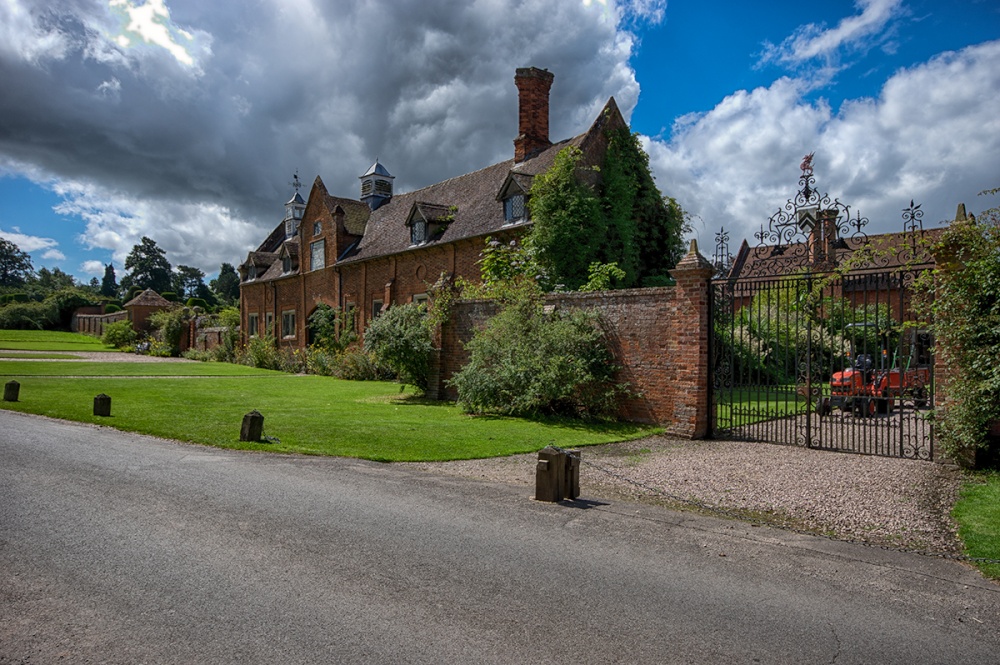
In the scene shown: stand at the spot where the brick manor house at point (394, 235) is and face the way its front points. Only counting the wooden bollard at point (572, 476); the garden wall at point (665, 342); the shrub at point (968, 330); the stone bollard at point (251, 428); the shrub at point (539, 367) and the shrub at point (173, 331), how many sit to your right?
1

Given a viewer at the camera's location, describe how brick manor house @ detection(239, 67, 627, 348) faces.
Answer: facing the viewer and to the left of the viewer

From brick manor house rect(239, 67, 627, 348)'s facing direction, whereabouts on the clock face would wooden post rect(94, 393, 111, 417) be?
The wooden post is roughly at 11 o'clock from the brick manor house.

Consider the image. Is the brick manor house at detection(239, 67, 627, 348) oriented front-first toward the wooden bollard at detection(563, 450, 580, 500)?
no

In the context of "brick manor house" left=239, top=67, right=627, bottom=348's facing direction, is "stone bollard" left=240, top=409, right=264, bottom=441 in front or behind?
in front

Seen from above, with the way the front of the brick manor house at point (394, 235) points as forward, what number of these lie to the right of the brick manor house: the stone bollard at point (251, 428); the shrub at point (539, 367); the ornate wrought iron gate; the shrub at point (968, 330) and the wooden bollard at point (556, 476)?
0

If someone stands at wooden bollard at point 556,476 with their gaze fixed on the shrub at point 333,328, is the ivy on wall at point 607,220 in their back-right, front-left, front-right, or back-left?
front-right

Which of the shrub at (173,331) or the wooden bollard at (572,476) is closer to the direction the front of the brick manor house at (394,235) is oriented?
the wooden bollard

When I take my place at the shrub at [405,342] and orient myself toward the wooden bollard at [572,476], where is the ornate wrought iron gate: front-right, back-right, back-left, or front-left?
front-left

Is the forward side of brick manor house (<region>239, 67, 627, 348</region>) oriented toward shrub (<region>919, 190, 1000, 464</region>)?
no

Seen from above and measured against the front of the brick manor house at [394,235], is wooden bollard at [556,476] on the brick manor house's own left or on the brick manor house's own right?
on the brick manor house's own left

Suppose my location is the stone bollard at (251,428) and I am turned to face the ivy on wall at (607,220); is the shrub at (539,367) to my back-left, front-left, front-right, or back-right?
front-right

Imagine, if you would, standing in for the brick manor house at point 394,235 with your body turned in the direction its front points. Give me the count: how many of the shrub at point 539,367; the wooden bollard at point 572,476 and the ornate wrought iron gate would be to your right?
0

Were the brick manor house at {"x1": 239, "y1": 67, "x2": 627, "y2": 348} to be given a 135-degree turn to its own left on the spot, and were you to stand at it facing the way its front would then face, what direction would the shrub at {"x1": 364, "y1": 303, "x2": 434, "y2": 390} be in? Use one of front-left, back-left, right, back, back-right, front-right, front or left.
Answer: right

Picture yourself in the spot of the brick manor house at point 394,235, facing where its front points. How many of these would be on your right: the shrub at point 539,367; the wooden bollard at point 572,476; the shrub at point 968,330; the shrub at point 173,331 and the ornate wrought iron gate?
1

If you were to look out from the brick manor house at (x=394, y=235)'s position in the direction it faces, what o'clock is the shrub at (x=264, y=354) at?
The shrub is roughly at 3 o'clock from the brick manor house.

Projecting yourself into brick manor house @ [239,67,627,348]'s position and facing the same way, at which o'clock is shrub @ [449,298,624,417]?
The shrub is roughly at 10 o'clock from the brick manor house.

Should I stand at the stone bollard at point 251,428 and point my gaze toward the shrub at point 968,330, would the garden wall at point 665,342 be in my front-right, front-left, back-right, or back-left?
front-left

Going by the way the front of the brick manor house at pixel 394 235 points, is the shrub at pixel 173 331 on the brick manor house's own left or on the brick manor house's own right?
on the brick manor house's own right
